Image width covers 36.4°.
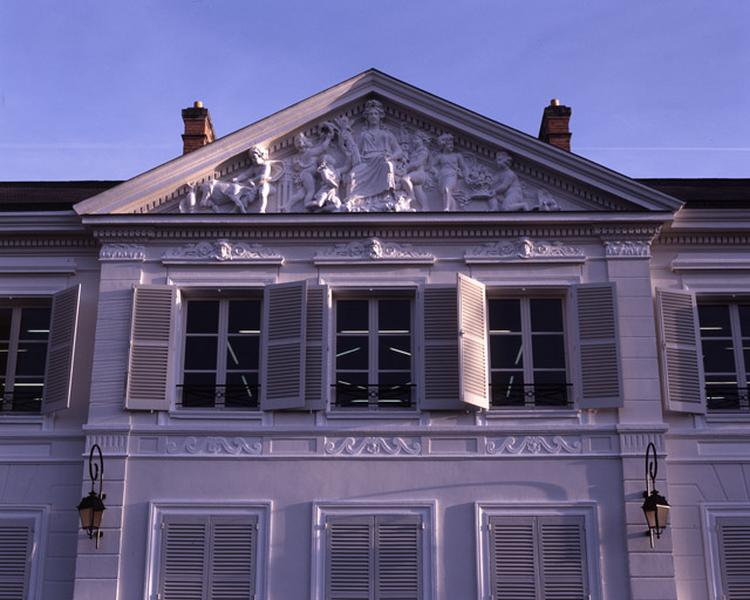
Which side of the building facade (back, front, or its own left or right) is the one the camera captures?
front
